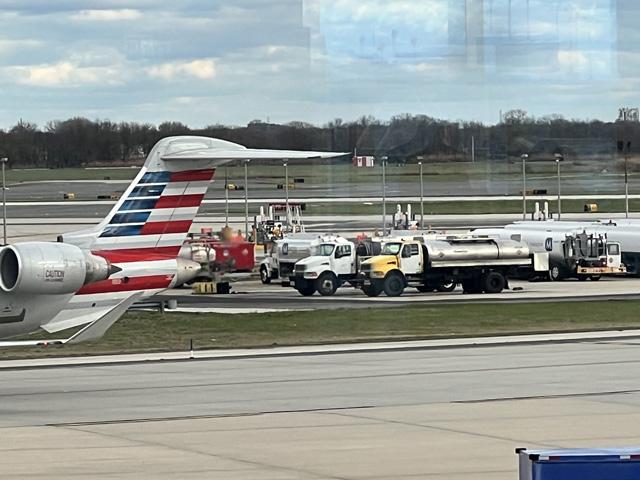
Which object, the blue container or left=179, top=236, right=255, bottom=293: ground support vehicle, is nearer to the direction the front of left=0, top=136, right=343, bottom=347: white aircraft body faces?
the blue container

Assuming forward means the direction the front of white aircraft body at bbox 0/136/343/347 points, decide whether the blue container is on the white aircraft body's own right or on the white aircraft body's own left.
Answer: on the white aircraft body's own left

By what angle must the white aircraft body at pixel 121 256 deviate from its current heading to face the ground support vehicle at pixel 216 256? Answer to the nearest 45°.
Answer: approximately 135° to its right

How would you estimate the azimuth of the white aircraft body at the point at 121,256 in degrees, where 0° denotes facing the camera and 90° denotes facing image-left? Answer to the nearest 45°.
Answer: approximately 45°
